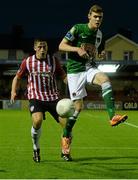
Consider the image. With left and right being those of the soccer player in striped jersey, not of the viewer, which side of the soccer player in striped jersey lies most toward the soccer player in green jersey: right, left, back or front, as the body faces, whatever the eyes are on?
left

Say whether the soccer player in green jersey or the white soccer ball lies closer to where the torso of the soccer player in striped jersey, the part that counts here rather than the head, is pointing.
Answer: the white soccer ball

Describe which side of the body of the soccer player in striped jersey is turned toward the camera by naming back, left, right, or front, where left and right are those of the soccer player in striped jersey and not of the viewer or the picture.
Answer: front

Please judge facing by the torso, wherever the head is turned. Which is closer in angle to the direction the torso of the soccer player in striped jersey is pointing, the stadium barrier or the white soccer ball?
the white soccer ball

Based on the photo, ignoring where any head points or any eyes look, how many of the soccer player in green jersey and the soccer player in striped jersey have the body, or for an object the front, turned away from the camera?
0
